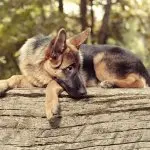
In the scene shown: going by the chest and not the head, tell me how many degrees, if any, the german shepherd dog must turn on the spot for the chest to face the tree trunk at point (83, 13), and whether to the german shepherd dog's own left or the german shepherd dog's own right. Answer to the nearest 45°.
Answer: approximately 90° to the german shepherd dog's own right

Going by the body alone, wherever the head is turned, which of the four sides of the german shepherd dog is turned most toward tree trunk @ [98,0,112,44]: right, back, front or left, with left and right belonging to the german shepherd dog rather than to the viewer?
right

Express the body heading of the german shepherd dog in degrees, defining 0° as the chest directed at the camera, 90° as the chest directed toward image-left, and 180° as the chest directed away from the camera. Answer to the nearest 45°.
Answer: approximately 90°
